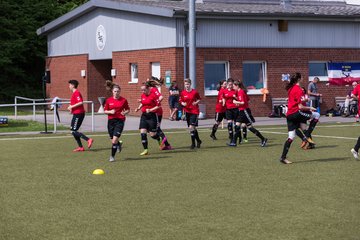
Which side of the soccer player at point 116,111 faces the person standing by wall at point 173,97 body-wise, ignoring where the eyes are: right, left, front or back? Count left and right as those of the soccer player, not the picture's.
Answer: back

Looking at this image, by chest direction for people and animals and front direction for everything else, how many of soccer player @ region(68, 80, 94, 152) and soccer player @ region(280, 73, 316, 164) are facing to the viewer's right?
1

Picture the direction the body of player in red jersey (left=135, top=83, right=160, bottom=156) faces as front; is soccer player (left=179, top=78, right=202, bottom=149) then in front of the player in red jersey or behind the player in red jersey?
behind

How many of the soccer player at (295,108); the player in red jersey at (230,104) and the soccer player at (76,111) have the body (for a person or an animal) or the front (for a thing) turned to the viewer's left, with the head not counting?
1
